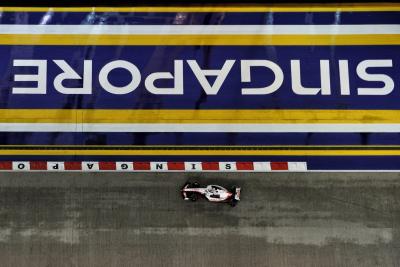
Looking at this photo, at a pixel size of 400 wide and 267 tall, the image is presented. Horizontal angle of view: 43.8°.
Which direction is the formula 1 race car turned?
to the viewer's left
